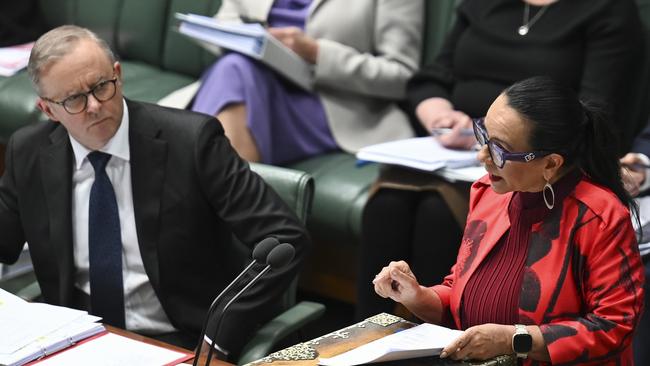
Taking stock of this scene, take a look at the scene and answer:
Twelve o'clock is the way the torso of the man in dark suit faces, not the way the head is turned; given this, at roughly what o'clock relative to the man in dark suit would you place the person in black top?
The person in black top is roughly at 8 o'clock from the man in dark suit.

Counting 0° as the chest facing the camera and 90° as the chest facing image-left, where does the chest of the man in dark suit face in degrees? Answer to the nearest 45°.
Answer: approximately 0°

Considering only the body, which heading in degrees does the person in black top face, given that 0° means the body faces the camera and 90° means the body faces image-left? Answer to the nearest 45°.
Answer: approximately 45°

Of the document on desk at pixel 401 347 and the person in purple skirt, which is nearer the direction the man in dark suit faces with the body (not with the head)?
the document on desk

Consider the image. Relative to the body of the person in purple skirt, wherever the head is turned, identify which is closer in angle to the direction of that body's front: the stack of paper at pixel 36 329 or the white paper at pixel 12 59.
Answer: the stack of paper

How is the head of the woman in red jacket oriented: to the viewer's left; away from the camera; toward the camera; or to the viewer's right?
to the viewer's left

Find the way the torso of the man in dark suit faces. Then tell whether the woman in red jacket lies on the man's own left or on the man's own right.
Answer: on the man's own left

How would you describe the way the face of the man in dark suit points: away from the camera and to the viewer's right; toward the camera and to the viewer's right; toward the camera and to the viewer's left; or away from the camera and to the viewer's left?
toward the camera and to the viewer's right

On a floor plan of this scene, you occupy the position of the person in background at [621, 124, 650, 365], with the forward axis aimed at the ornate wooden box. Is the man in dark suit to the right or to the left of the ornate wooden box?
right
